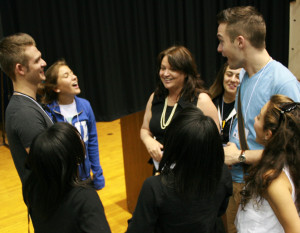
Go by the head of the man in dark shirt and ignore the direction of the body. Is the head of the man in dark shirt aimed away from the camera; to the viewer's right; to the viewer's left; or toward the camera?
to the viewer's right

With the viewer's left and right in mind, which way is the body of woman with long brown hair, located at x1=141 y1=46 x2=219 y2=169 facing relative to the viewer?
facing the viewer and to the left of the viewer

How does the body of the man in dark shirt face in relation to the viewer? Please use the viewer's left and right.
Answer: facing to the right of the viewer

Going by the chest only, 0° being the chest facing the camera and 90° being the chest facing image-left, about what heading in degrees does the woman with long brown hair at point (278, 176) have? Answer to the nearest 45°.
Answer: approximately 90°

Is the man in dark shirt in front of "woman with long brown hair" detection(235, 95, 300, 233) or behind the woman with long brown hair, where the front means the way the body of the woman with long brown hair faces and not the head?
in front

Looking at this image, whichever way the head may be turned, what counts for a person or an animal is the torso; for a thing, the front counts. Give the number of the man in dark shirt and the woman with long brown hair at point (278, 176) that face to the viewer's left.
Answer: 1

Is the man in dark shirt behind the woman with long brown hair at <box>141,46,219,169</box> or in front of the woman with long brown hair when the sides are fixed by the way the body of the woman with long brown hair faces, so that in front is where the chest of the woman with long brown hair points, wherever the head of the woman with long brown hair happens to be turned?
in front

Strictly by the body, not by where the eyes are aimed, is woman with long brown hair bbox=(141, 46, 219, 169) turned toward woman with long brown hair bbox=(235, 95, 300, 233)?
no

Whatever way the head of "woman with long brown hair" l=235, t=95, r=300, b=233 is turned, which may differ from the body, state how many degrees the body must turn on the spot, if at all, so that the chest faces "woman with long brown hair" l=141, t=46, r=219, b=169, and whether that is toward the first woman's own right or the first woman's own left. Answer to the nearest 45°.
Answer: approximately 45° to the first woman's own right
